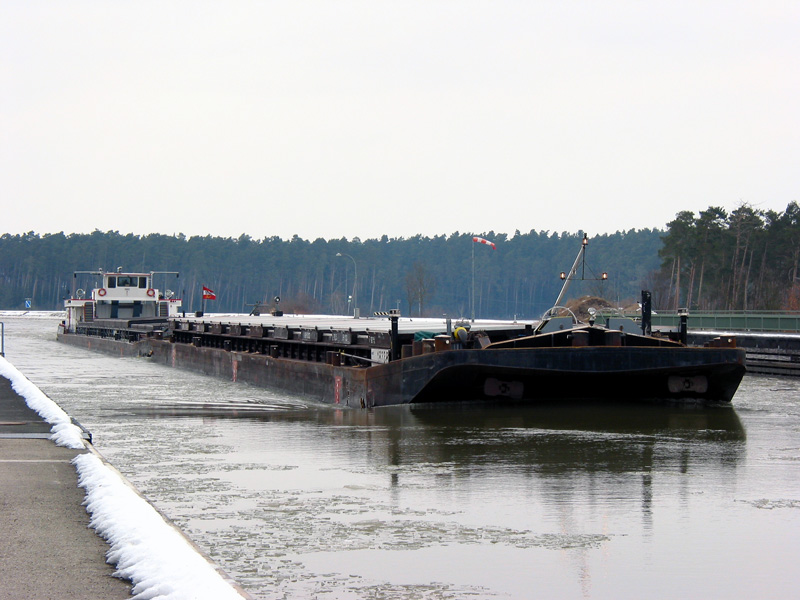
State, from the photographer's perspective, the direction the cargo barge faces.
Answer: facing the viewer and to the right of the viewer
